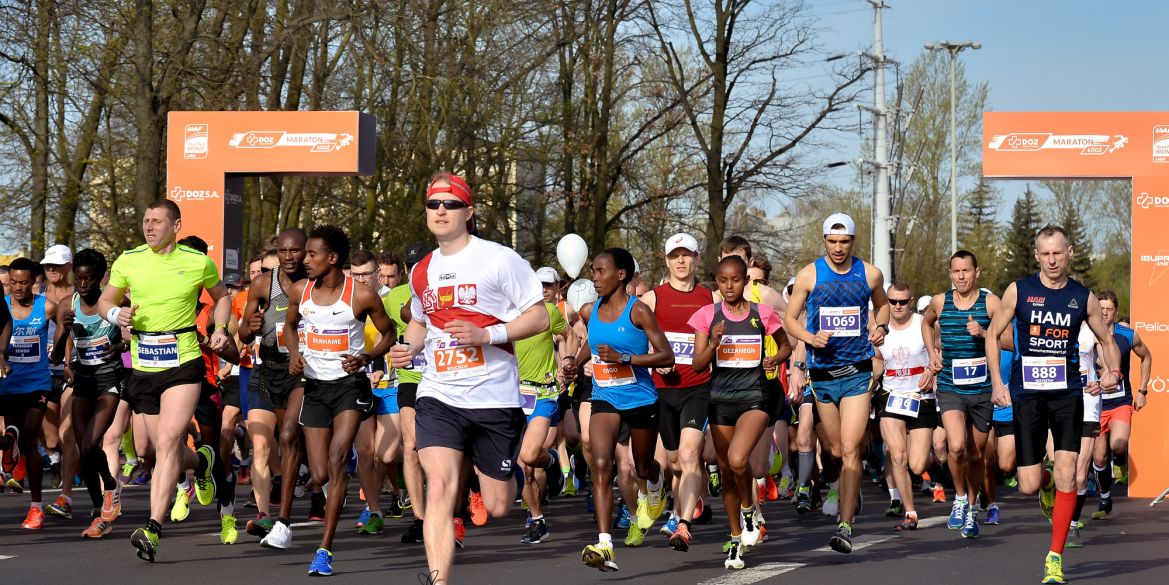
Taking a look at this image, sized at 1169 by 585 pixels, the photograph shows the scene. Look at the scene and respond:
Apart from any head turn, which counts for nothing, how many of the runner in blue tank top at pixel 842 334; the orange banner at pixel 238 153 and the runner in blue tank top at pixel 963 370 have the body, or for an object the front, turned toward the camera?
3

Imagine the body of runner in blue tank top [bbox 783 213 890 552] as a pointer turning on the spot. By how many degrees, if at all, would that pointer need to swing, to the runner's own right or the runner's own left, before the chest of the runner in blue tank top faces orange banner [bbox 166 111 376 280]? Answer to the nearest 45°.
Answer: approximately 135° to the runner's own right

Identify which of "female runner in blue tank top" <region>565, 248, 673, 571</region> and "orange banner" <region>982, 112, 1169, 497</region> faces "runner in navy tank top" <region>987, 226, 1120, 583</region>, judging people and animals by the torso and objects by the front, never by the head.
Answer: the orange banner

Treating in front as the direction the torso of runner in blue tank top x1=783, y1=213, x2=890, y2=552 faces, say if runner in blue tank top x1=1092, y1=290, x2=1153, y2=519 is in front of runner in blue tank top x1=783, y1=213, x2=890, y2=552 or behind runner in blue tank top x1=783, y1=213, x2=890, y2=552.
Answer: behind

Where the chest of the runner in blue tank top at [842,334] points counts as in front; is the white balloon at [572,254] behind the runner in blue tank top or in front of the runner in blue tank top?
behind

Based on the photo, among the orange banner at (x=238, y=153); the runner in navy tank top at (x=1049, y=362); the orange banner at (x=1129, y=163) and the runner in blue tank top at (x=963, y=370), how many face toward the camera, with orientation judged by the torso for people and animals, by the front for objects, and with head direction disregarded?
4

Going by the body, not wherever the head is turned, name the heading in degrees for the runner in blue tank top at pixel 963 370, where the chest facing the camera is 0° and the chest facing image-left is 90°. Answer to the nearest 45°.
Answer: approximately 0°

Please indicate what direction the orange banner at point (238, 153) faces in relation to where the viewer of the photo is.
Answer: facing the viewer

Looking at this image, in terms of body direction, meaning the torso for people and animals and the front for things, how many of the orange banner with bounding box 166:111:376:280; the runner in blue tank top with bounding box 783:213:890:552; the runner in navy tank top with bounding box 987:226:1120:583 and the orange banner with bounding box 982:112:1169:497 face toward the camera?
4

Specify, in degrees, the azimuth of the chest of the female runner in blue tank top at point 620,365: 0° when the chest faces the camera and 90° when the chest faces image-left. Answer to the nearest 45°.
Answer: approximately 45°

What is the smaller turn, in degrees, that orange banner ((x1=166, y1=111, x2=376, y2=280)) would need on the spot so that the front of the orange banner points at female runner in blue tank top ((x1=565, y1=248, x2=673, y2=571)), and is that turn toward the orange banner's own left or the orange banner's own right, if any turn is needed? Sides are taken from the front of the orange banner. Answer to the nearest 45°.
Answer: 0° — it already faces them

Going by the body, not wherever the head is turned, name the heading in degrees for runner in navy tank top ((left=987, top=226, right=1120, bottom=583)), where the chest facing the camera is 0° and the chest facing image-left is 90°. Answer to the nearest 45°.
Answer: approximately 0°
